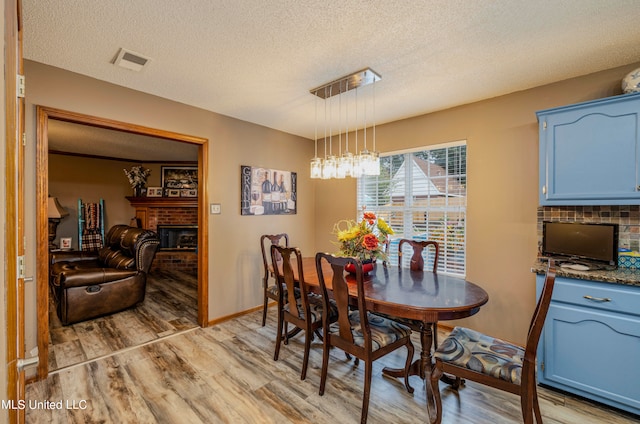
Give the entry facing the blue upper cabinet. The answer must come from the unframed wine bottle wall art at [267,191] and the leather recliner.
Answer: the unframed wine bottle wall art

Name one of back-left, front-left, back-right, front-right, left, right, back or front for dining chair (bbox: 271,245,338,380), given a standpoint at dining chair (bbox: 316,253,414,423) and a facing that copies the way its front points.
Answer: left

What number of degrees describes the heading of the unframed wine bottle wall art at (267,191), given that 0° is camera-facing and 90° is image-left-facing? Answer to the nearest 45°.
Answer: approximately 315°

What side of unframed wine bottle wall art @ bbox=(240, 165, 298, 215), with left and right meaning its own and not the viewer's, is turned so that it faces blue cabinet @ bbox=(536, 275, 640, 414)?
front

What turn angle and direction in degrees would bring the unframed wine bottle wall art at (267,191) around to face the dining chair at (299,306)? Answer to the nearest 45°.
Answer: approximately 45° to its right

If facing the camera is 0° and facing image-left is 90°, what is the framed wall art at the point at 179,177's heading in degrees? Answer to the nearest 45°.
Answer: approximately 0°

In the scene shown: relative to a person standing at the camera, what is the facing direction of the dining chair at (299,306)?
facing away from the viewer and to the right of the viewer

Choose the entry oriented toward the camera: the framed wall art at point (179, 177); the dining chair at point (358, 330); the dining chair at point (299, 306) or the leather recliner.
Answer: the framed wall art

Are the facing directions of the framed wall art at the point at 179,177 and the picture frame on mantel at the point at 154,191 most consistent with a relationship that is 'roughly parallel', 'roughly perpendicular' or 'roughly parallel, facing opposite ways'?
roughly parallel

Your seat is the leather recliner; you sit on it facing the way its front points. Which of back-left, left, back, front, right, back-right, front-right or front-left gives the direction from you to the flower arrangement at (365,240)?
back-left

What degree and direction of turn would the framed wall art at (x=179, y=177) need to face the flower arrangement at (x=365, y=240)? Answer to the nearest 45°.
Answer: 0° — it already faces it

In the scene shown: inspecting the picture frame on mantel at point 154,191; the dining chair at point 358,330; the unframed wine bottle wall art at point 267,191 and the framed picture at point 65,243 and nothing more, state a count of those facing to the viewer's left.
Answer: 0

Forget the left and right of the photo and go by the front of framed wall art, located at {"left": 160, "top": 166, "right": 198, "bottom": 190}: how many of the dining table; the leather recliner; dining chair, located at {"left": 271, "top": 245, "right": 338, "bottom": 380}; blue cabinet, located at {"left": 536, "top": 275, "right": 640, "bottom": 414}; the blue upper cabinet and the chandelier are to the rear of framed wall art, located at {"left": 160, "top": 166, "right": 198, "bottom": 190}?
0

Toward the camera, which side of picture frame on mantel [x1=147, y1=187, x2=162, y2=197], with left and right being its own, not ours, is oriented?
front

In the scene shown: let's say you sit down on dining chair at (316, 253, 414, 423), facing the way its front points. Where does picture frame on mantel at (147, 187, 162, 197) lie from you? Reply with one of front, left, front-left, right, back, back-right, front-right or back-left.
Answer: left

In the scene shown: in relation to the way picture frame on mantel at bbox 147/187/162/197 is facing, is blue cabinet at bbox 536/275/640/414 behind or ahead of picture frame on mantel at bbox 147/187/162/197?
ahead
